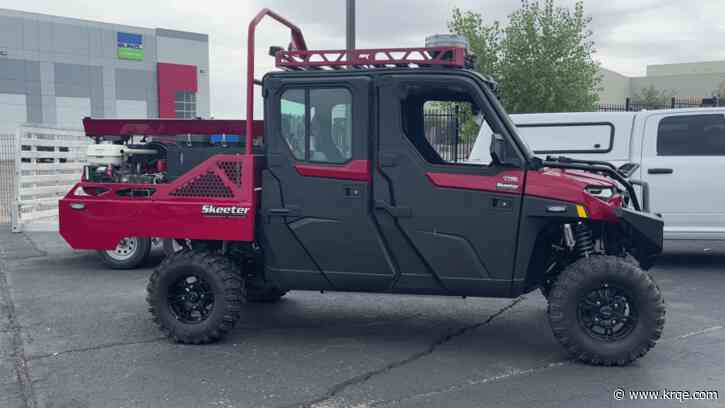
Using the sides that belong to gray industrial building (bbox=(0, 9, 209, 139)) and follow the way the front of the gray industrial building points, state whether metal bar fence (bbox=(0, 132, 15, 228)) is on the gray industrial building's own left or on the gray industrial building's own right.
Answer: on the gray industrial building's own right

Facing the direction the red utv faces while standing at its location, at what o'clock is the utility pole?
The utility pole is roughly at 9 o'clock from the red utv.

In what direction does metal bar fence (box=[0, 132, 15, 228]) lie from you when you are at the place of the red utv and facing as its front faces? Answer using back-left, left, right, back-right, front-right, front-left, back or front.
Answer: back-left

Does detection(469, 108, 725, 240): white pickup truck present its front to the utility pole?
no

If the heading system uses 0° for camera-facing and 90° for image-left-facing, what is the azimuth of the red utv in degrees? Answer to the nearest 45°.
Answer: approximately 270°

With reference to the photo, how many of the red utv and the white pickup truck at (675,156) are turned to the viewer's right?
2

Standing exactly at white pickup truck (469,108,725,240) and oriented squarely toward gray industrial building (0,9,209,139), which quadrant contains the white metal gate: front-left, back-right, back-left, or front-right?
front-left

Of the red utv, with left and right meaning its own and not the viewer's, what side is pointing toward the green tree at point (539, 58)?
left

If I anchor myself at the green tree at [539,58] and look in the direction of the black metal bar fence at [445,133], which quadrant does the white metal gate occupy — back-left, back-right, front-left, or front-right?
front-right

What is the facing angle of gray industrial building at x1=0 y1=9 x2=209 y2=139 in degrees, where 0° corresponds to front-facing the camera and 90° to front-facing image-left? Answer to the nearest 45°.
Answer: approximately 315°

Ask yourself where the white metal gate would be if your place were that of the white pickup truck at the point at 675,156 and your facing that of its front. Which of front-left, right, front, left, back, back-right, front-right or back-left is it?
back

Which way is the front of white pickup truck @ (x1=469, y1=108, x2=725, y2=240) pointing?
to the viewer's right

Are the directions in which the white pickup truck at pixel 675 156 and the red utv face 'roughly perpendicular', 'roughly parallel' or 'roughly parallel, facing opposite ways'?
roughly parallel
